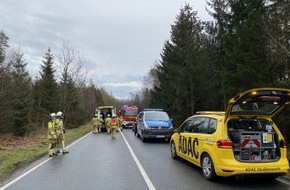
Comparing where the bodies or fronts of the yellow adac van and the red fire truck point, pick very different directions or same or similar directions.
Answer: very different directions

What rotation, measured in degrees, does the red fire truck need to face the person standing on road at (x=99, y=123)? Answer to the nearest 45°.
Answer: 0° — it already faces them

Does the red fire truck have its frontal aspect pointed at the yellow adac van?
yes

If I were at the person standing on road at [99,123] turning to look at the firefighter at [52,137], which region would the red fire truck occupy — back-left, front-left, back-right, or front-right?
back-left

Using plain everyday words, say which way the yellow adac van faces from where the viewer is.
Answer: facing away from the viewer and to the left of the viewer

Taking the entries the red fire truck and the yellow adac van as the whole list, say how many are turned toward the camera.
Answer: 1

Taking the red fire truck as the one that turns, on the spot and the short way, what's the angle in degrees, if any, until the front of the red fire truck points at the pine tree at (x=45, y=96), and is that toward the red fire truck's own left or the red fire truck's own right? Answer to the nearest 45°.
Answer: approximately 90° to the red fire truck's own right

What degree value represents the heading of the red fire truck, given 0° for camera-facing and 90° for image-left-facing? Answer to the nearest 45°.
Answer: approximately 0°
